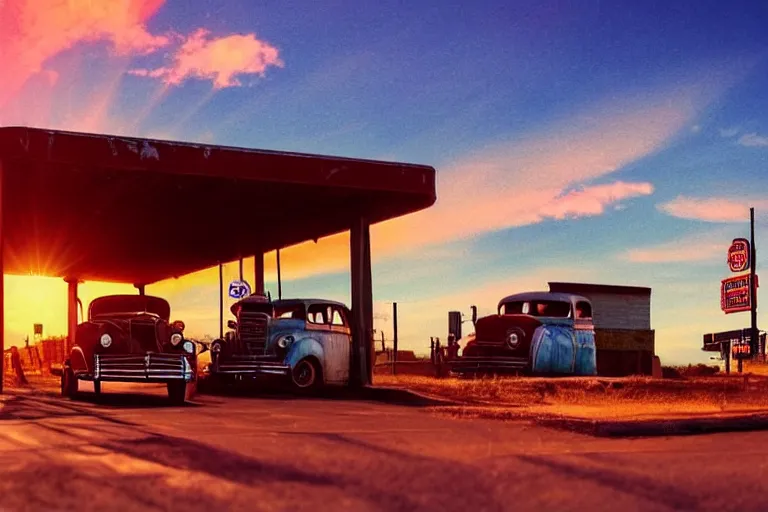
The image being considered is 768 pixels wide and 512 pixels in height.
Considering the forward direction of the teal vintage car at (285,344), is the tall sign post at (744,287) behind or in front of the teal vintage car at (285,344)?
behind

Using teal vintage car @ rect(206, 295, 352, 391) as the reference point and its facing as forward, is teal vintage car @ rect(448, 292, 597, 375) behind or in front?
behind

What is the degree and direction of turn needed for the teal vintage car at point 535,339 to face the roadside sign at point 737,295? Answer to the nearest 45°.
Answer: approximately 135° to its right

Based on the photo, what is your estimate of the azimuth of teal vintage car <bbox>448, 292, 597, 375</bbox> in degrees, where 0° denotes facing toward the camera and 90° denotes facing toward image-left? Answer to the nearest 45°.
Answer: approximately 45°

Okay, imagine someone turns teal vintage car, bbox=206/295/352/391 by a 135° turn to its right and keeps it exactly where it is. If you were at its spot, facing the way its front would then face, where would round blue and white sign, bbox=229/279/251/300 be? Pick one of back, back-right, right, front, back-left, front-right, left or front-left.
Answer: front

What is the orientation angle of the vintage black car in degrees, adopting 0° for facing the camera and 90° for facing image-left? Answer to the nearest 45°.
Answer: approximately 0°

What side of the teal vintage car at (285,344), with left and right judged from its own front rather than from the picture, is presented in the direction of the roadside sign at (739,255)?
back
